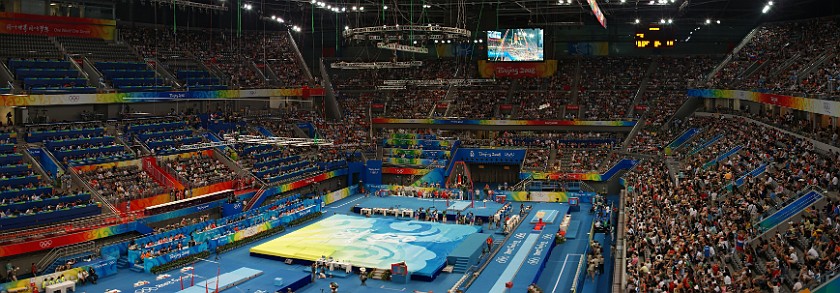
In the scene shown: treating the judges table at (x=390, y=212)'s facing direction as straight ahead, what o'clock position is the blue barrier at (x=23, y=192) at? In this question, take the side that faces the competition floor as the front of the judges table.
The blue barrier is roughly at 2 o'clock from the judges table.

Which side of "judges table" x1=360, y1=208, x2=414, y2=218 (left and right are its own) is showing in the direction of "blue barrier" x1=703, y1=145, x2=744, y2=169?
left

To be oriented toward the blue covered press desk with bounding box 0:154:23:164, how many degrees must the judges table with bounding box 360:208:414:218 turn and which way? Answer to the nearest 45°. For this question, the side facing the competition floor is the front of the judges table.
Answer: approximately 90° to its right

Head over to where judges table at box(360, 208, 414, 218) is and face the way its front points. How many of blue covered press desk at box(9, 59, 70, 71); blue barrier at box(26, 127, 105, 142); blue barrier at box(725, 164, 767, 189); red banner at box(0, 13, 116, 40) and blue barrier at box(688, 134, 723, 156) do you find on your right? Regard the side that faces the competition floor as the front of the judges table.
3

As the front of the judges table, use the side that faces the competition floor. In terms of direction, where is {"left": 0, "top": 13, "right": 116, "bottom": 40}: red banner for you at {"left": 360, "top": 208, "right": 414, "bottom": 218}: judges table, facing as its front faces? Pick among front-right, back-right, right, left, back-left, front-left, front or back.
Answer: right

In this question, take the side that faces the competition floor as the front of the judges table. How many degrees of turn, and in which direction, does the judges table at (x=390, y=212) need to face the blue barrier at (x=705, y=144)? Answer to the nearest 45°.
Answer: approximately 90° to its left

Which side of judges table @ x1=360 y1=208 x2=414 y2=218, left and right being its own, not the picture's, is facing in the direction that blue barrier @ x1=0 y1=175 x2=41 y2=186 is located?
right

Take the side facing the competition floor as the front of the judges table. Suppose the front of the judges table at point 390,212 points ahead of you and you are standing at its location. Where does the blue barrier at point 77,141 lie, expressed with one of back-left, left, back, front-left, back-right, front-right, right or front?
right
